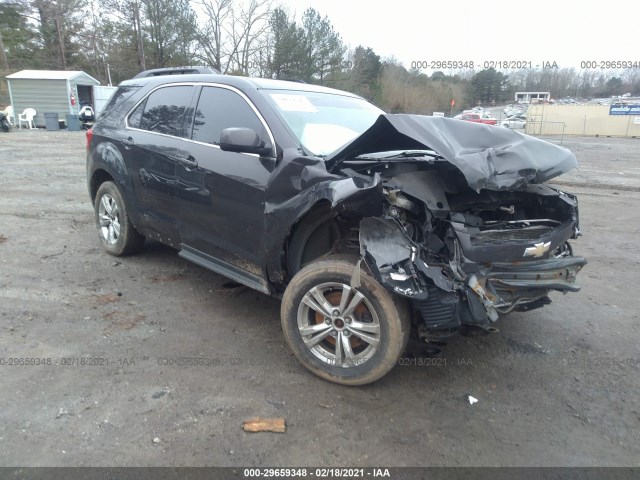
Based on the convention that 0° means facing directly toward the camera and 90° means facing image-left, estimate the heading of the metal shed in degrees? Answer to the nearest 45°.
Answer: approximately 315°

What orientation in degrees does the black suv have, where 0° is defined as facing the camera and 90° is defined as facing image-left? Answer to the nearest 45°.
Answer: approximately 315°

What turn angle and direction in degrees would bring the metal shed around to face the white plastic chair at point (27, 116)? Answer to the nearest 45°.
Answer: approximately 90° to its right

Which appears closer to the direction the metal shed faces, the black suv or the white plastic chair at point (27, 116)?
the black suv

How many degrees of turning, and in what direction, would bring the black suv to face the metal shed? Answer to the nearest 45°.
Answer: approximately 180°

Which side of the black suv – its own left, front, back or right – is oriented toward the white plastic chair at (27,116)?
back
